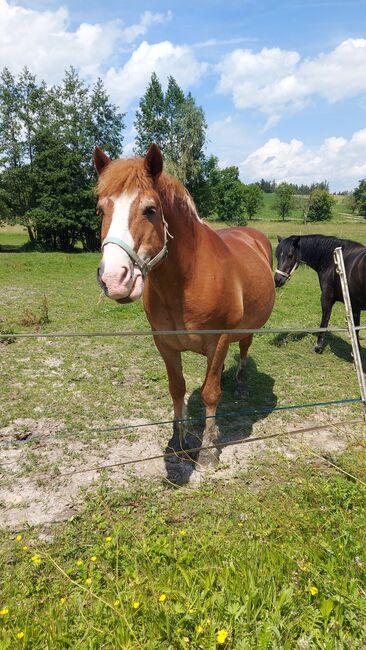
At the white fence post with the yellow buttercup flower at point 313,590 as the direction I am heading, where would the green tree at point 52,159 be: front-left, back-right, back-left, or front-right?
back-right

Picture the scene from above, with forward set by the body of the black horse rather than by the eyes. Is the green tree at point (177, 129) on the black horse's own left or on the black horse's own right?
on the black horse's own right

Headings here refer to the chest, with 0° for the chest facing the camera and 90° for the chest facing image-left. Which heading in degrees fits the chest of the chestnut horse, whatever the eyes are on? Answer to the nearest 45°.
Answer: approximately 45°

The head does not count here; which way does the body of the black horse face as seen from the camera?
to the viewer's left

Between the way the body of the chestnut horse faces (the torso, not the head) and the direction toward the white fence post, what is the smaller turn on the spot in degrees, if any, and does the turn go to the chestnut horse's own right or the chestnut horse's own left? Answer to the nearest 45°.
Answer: approximately 135° to the chestnut horse's own left

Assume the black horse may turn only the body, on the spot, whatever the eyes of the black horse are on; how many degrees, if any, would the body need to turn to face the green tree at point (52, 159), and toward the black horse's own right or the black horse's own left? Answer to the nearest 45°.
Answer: approximately 45° to the black horse's own right

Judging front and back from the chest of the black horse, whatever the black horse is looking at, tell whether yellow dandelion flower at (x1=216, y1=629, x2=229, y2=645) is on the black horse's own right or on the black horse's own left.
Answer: on the black horse's own left

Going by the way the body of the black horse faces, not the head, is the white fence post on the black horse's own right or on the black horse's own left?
on the black horse's own left

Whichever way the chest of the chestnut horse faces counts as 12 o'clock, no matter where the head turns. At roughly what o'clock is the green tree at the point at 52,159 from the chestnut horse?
The green tree is roughly at 4 o'clock from the chestnut horse.

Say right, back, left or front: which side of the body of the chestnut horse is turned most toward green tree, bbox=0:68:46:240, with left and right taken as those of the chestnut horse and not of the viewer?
right

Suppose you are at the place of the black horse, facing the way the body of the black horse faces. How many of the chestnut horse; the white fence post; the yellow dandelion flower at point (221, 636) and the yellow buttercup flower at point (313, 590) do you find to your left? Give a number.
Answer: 4

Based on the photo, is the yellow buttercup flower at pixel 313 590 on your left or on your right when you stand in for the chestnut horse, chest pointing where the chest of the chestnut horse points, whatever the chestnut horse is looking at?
on your left

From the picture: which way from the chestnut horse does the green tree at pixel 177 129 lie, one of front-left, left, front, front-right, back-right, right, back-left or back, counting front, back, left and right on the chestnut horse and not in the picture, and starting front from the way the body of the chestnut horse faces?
back-right
